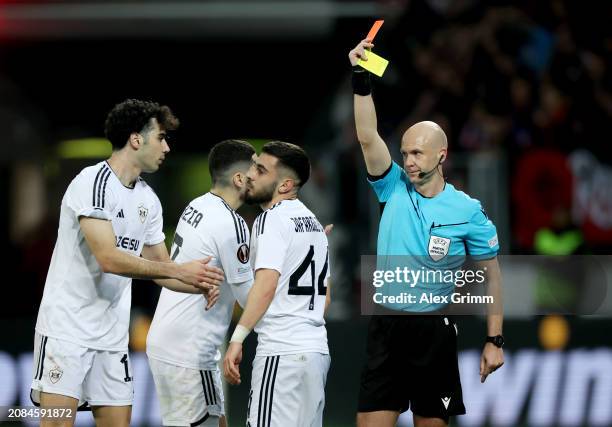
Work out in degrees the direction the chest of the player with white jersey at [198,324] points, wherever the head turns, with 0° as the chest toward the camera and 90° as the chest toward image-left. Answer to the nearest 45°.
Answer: approximately 225°

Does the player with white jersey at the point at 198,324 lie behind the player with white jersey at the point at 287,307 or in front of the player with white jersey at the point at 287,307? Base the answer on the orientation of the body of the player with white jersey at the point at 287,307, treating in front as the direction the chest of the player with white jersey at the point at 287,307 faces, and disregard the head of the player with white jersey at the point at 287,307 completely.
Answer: in front

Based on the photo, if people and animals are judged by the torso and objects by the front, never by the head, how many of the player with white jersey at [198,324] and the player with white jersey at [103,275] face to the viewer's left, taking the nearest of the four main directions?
0

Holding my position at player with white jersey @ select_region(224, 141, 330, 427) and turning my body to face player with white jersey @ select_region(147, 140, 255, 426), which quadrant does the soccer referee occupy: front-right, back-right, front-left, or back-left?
back-right

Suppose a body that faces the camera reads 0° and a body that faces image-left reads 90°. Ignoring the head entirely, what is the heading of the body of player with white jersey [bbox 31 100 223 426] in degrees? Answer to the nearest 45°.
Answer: approximately 315°

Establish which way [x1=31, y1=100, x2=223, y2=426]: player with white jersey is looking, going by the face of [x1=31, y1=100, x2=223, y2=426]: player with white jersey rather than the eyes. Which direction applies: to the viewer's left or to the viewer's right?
to the viewer's right

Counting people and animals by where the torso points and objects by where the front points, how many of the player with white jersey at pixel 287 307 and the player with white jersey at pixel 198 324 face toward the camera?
0

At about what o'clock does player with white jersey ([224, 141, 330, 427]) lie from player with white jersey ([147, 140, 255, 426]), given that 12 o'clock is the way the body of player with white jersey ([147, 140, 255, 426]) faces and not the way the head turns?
player with white jersey ([224, 141, 330, 427]) is roughly at 3 o'clock from player with white jersey ([147, 140, 255, 426]).

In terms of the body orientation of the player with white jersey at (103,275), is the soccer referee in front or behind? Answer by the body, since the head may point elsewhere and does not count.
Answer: in front

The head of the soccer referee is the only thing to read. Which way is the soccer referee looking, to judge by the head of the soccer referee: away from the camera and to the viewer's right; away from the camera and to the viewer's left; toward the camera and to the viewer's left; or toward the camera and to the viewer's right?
toward the camera and to the viewer's left

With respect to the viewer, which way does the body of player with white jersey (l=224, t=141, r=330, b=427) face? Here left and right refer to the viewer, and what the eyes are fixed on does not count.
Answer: facing away from the viewer and to the left of the viewer

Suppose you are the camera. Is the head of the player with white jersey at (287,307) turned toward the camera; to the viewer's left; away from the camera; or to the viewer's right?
to the viewer's left
